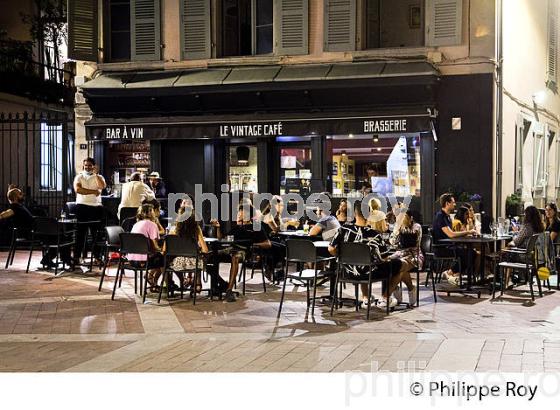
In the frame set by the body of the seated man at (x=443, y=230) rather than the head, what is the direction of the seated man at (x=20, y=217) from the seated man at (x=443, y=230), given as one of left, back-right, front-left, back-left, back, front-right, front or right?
back

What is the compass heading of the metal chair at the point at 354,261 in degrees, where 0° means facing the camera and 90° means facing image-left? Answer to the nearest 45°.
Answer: approximately 225°

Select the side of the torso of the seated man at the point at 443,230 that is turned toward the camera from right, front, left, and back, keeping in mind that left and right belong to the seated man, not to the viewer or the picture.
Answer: right

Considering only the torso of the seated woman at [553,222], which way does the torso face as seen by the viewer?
to the viewer's left

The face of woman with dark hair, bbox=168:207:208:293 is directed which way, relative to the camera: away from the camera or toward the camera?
away from the camera

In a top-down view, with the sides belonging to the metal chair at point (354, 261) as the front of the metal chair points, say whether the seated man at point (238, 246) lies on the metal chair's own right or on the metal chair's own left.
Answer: on the metal chair's own left

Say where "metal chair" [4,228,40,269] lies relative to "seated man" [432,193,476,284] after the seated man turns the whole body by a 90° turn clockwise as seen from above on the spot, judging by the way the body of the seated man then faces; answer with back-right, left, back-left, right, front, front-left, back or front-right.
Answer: right

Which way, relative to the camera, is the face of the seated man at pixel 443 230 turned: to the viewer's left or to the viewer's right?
to the viewer's right

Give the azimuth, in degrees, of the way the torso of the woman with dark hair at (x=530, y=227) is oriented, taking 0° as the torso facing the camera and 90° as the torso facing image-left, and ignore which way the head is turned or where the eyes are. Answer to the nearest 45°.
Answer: approximately 135°

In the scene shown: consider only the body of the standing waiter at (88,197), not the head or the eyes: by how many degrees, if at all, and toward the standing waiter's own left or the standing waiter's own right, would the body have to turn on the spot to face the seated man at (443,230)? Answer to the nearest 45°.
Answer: approximately 45° to the standing waiter's own left
